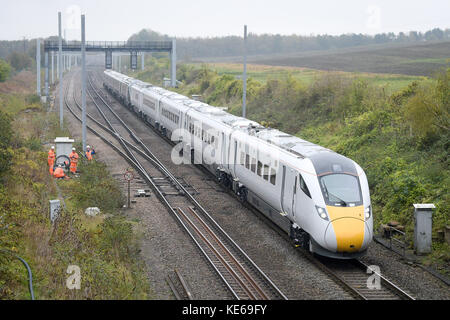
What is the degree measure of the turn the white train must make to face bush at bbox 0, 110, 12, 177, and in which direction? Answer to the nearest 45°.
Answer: approximately 90° to its right

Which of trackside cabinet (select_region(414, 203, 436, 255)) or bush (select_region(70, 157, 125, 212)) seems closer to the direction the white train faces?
the trackside cabinet

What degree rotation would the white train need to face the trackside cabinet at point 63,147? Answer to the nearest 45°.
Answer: approximately 180°

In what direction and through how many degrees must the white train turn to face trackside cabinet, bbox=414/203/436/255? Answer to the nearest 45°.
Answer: approximately 45° to its left

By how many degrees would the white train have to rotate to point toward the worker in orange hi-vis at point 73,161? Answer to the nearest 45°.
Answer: approximately 180°

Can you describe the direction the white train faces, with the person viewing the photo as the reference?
facing the viewer and to the right of the viewer
